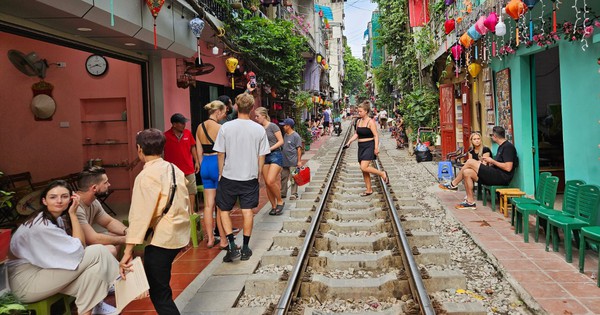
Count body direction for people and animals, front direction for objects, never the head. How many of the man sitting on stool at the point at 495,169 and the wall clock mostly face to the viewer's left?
1

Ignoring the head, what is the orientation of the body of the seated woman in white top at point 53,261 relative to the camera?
to the viewer's right

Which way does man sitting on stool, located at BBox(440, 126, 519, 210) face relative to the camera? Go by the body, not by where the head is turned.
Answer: to the viewer's left

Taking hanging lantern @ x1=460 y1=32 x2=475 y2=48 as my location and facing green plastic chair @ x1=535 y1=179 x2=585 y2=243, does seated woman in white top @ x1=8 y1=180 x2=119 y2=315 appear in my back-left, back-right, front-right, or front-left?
front-right

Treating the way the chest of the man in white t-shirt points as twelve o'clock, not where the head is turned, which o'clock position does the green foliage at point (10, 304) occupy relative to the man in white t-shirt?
The green foliage is roughly at 7 o'clock from the man in white t-shirt.

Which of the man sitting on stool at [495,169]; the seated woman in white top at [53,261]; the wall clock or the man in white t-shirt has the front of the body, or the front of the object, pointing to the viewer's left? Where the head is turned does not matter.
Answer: the man sitting on stool

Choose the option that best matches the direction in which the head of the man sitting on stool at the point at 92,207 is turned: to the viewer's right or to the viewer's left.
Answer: to the viewer's right

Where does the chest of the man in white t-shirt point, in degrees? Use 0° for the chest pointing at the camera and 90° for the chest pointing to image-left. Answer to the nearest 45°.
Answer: approximately 180°

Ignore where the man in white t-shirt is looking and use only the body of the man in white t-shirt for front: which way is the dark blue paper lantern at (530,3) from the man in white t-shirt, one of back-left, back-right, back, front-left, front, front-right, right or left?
right

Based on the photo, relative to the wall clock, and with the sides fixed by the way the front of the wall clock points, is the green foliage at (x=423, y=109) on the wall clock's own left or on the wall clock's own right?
on the wall clock's own left

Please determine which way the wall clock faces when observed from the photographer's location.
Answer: facing the viewer

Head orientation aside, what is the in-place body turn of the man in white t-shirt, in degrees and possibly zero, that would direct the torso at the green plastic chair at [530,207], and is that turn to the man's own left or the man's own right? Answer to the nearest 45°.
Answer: approximately 90° to the man's own right

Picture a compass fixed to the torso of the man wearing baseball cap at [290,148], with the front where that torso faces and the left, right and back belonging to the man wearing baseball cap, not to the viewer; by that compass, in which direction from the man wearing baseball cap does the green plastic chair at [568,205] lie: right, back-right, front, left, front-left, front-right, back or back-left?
left

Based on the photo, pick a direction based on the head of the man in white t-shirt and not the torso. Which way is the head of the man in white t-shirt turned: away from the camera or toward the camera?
away from the camera

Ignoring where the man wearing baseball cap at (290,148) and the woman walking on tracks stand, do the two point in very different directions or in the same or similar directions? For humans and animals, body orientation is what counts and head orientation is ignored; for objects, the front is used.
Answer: same or similar directions

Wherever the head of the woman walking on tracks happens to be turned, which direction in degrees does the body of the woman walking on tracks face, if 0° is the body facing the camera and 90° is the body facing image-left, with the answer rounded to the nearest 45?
approximately 45°

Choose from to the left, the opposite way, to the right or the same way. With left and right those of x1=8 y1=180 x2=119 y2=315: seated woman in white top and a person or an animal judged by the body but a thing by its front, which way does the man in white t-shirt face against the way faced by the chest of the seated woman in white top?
to the left
